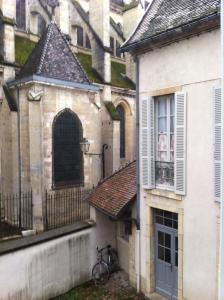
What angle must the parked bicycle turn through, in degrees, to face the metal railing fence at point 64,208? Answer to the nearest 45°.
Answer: approximately 90° to its right

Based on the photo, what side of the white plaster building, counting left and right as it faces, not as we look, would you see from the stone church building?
right

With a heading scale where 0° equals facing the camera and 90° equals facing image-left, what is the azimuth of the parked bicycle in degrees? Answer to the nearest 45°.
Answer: approximately 45°

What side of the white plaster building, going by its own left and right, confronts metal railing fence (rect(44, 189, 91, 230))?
right

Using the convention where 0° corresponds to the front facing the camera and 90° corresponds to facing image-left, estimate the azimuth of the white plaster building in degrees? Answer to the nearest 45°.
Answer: approximately 45°
